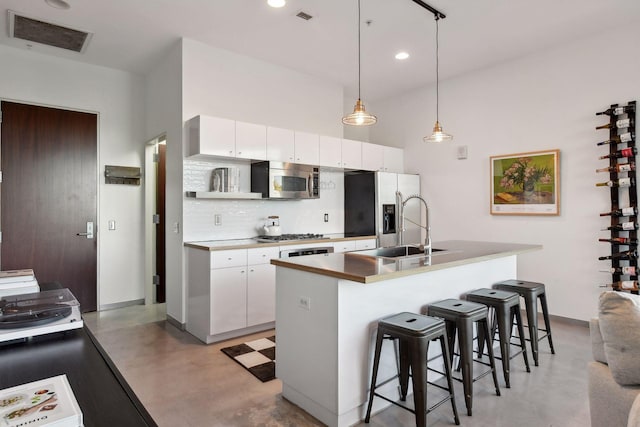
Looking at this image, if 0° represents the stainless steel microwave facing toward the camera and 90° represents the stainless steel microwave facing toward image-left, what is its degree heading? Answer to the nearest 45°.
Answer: approximately 315°

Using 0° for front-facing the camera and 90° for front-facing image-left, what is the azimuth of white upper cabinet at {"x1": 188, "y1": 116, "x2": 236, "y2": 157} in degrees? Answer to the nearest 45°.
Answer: approximately 315°

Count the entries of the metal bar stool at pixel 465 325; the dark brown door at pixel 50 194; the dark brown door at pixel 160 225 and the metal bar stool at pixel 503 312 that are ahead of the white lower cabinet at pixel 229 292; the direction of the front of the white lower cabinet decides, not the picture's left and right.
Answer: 2

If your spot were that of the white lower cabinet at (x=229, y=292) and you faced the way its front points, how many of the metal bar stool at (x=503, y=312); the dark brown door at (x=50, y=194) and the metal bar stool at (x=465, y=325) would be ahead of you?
2

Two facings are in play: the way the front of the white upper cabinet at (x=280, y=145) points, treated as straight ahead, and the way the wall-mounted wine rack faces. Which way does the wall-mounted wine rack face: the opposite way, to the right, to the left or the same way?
to the right

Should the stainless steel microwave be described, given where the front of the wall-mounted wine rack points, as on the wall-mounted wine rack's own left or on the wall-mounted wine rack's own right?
on the wall-mounted wine rack's own right

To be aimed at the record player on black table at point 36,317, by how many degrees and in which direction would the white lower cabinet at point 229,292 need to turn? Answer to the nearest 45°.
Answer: approximately 45° to its right

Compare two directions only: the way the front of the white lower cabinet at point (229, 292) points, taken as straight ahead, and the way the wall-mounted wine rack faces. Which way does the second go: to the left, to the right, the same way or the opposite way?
to the right

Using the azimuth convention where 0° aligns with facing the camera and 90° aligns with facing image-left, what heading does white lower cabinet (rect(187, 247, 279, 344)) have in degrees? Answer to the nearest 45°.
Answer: approximately 315°

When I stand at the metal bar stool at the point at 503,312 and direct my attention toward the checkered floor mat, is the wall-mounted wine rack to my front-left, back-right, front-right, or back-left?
back-right

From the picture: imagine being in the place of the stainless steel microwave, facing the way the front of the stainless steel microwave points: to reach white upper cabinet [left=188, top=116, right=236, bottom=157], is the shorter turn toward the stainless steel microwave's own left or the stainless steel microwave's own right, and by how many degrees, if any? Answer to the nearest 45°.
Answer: approximately 90° to the stainless steel microwave's own right

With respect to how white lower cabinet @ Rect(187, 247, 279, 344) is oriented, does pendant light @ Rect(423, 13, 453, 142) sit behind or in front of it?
in front

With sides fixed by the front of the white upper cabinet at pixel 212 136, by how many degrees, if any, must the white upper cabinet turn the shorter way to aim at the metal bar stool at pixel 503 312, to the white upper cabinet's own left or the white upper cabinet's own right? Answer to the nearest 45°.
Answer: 0° — it already faces it

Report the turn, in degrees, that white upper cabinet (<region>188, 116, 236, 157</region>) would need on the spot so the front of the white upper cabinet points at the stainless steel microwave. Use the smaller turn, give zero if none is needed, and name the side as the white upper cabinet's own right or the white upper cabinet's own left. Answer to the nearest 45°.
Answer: approximately 90° to the white upper cabinet's own left

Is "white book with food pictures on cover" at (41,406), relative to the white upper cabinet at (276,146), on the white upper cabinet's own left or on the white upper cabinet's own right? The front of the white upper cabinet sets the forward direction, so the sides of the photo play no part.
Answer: on the white upper cabinet's own right
